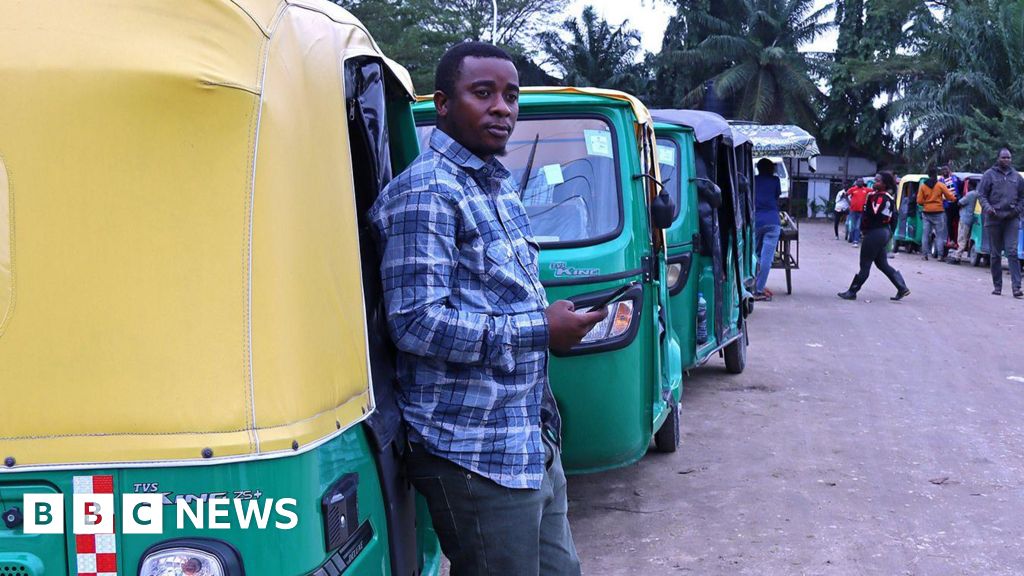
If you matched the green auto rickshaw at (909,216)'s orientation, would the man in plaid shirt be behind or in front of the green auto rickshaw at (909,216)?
in front

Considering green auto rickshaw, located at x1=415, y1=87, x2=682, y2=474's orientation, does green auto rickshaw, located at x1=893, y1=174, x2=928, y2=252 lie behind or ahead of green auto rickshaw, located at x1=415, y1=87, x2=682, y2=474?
behind

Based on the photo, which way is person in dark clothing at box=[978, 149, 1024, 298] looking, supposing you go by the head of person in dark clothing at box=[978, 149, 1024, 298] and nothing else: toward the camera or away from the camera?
toward the camera

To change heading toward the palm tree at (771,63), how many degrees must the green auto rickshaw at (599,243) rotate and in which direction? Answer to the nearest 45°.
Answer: approximately 180°

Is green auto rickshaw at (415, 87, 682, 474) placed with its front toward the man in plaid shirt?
yes

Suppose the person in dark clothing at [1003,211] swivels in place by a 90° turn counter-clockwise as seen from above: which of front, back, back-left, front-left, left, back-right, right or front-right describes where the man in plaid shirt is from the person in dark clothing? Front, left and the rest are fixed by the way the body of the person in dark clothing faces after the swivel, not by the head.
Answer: right

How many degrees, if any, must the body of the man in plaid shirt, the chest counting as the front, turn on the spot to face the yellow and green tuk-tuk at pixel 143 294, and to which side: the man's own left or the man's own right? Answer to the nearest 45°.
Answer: approximately 90° to the man's own right

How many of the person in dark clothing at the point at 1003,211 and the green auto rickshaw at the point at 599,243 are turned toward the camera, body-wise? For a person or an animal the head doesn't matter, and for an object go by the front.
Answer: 2

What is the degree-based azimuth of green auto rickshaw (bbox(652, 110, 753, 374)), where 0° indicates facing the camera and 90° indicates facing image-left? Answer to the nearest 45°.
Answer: approximately 45°

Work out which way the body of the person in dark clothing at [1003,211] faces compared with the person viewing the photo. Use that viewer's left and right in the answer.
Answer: facing the viewer

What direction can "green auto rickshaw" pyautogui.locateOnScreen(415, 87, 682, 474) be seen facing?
toward the camera

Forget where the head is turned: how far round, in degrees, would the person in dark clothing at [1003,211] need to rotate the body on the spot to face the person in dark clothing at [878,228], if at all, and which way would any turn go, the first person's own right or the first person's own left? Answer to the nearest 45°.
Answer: approximately 45° to the first person's own right

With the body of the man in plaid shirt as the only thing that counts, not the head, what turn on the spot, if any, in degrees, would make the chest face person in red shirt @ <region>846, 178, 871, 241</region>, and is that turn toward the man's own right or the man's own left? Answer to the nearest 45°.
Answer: approximately 135° to the man's own left

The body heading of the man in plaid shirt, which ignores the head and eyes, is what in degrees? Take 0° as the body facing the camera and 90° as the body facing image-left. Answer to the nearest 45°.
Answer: approximately 315°
